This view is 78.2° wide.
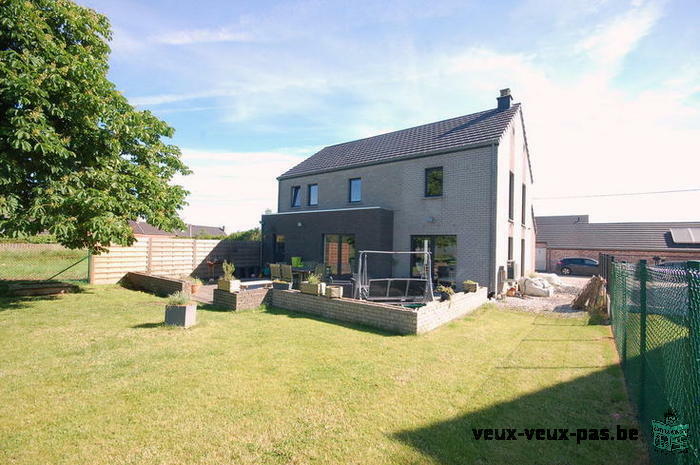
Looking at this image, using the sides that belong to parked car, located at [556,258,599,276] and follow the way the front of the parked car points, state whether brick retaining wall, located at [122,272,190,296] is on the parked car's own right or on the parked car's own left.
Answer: on the parked car's own right

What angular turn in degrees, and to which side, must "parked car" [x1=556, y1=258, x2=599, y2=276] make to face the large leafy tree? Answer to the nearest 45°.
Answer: approximately 90° to its right

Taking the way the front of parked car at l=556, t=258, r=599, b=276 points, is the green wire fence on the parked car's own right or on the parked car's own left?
on the parked car's own right

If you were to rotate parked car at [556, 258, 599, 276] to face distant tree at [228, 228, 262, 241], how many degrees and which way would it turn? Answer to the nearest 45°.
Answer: approximately 135° to its right

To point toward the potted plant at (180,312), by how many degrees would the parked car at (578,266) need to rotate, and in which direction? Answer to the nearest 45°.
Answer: approximately 90° to its right

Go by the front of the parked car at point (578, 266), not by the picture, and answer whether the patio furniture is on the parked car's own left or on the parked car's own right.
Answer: on the parked car's own right

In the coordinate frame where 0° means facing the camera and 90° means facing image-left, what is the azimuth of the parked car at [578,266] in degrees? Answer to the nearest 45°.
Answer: approximately 270°
